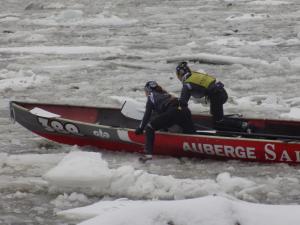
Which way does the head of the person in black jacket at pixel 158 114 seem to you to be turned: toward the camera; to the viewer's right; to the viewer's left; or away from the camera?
to the viewer's left

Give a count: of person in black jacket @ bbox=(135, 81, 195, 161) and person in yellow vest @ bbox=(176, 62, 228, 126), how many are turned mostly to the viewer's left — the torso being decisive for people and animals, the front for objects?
2

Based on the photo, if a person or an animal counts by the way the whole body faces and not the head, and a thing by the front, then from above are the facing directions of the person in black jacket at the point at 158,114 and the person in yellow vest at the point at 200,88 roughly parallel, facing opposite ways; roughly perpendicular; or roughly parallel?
roughly parallel

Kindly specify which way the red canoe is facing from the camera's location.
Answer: facing to the left of the viewer

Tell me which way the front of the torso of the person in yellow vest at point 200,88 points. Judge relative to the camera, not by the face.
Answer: to the viewer's left

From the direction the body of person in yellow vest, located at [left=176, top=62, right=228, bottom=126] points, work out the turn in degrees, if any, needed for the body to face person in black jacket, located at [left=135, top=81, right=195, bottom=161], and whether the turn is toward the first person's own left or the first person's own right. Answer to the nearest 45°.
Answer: approximately 45° to the first person's own left

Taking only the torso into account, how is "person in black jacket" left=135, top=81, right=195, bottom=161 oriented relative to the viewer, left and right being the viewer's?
facing to the left of the viewer
